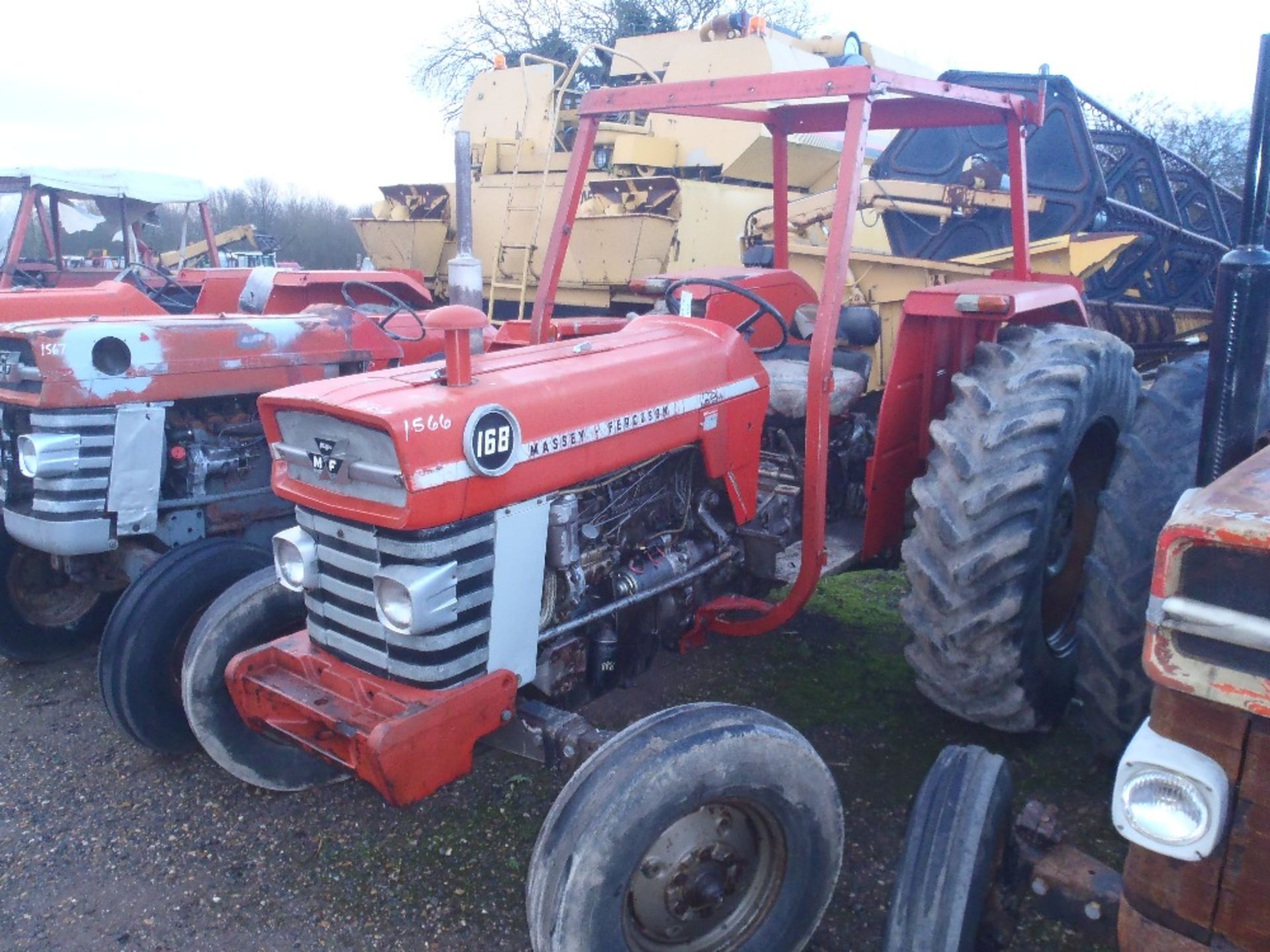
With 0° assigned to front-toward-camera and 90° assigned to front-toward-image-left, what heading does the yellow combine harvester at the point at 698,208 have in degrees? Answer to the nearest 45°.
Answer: approximately 270°

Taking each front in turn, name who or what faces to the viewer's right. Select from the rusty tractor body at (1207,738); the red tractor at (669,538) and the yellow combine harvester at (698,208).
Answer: the yellow combine harvester

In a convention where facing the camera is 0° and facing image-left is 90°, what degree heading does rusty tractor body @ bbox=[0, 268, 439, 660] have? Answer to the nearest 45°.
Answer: approximately 45°

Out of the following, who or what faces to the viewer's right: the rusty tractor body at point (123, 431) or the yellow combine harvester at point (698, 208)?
the yellow combine harvester

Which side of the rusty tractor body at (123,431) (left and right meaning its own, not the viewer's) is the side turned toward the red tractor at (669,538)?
left

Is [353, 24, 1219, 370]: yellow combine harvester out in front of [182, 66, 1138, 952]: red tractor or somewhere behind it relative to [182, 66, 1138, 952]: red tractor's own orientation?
behind

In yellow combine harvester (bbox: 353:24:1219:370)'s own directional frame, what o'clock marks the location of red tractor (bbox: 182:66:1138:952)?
The red tractor is roughly at 3 o'clock from the yellow combine harvester.

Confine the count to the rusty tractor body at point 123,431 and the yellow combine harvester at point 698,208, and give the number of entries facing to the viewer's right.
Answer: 1

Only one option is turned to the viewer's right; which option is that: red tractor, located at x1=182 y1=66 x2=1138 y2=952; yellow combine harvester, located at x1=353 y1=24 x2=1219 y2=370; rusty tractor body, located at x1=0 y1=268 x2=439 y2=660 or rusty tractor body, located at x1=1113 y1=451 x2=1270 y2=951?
the yellow combine harvester

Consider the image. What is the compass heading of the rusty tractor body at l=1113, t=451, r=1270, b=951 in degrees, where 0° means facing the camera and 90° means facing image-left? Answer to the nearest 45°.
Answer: approximately 45°

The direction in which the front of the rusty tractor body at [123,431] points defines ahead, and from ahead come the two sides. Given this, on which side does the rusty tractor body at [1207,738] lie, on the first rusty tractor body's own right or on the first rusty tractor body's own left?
on the first rusty tractor body's own left

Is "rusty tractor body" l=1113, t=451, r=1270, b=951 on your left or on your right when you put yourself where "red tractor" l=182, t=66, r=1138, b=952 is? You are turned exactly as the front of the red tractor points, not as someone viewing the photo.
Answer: on your left
